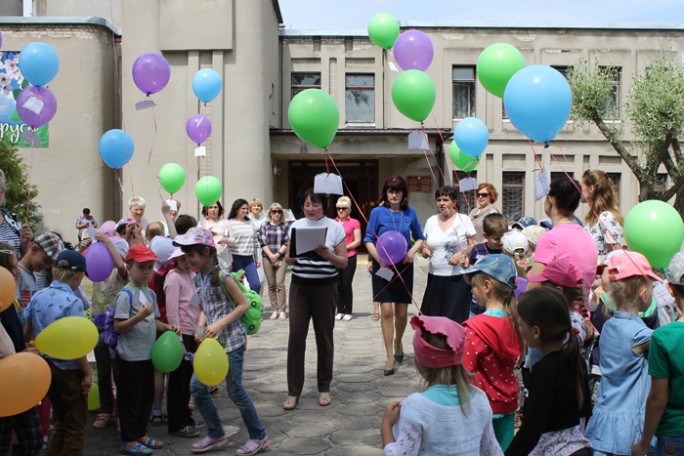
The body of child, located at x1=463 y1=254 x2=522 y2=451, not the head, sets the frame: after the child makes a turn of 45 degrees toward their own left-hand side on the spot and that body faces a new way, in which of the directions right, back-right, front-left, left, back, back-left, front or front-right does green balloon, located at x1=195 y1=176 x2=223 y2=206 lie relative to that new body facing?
front-right

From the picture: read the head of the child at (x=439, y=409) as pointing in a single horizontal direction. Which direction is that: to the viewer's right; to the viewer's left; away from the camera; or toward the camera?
away from the camera

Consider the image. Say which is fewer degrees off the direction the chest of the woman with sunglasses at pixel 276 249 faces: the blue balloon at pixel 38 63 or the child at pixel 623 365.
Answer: the child

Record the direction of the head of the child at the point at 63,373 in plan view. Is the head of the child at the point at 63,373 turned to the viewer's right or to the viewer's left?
to the viewer's right

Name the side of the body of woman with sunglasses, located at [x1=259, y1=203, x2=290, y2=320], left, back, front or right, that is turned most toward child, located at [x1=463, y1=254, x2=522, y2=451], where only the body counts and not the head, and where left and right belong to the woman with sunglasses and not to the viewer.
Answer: front

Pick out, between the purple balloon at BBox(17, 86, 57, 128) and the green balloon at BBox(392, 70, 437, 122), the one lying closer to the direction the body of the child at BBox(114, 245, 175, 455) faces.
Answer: the green balloon

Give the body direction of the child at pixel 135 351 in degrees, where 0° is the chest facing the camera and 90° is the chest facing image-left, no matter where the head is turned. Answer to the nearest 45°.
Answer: approximately 315°

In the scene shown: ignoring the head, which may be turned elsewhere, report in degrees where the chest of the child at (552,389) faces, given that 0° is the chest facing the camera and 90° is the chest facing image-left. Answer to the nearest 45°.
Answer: approximately 135°

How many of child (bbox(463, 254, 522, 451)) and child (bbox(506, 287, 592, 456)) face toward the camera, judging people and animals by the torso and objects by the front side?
0

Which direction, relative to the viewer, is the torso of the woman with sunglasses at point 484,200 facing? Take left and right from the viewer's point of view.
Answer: facing the viewer and to the left of the viewer

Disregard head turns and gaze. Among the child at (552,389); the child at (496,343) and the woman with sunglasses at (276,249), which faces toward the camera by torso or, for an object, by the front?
the woman with sunglasses

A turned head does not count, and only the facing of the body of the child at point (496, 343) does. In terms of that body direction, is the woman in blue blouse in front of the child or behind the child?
in front

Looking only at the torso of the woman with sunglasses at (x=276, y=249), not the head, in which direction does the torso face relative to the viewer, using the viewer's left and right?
facing the viewer

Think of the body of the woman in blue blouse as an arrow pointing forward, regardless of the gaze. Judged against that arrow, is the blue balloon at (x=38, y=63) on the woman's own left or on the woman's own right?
on the woman's own right
